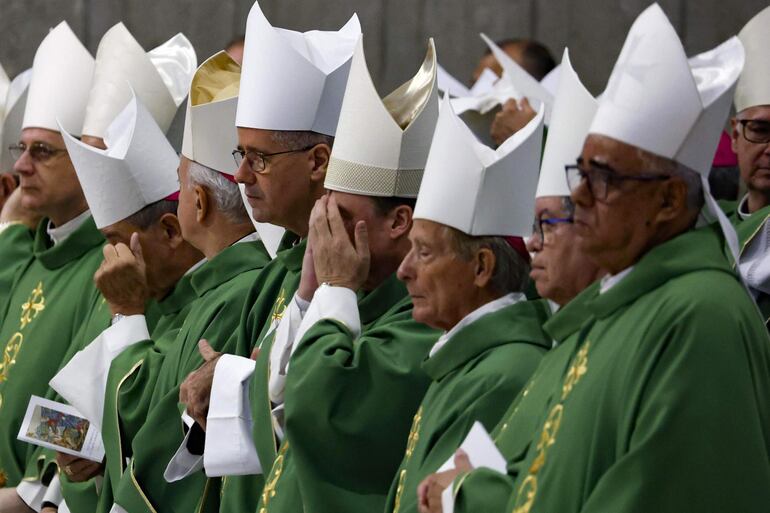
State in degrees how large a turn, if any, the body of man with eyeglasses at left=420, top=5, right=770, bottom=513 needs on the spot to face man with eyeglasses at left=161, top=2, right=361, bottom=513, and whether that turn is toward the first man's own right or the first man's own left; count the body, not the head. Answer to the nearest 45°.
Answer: approximately 90° to the first man's own right

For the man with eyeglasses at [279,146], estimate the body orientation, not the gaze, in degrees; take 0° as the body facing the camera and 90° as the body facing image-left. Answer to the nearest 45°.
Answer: approximately 90°

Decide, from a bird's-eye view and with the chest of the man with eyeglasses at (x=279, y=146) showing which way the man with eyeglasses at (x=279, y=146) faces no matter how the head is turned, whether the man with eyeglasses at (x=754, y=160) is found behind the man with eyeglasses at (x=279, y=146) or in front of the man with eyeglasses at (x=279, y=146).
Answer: behind

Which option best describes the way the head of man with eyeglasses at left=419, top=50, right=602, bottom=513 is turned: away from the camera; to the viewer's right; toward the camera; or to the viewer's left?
to the viewer's left

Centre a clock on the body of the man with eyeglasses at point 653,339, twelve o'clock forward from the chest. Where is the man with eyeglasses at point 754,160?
the man with eyeglasses at point 754,160 is roughly at 5 o'clock from the man with eyeglasses at point 653,339.

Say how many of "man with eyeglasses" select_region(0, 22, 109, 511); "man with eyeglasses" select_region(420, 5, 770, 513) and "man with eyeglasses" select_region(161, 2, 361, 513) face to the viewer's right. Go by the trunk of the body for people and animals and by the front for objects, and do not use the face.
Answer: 0

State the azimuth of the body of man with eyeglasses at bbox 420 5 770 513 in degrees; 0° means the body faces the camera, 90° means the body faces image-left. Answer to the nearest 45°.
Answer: approximately 45°

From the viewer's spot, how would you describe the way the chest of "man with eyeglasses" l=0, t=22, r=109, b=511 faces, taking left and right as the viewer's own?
facing the viewer and to the left of the viewer

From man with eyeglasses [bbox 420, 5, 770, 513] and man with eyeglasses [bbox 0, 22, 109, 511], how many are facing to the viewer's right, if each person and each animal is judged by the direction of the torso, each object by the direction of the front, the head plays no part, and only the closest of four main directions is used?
0
